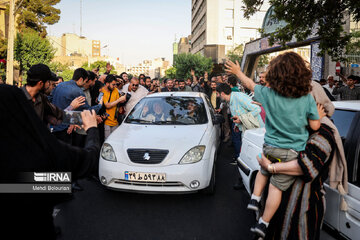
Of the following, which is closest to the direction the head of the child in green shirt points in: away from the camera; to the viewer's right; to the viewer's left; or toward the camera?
away from the camera

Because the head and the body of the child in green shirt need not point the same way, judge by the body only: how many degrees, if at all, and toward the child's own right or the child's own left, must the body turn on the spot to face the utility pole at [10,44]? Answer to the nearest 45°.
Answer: approximately 45° to the child's own left

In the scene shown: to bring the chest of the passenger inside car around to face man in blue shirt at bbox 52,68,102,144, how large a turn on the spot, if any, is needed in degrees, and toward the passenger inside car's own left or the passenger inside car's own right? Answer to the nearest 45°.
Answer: approximately 45° to the passenger inside car's own right

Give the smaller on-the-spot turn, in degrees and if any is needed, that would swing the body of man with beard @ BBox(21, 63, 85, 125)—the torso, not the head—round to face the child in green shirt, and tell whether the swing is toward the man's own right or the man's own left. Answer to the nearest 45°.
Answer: approximately 45° to the man's own right

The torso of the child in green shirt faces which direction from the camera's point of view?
away from the camera

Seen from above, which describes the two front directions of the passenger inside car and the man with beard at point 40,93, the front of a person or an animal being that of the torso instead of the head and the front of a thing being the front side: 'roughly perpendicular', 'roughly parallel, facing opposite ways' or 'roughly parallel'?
roughly perpendicular

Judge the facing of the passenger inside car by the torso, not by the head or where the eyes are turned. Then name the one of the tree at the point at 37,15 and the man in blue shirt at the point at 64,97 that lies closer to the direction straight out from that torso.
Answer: the man in blue shirt

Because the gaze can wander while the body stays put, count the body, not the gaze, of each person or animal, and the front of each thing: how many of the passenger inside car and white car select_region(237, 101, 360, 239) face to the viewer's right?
0

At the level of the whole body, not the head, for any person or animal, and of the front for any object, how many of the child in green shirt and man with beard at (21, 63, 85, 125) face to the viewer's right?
1

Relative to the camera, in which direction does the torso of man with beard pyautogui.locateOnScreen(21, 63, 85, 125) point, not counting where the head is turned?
to the viewer's right

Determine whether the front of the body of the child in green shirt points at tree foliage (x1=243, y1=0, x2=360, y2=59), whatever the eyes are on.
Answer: yes
